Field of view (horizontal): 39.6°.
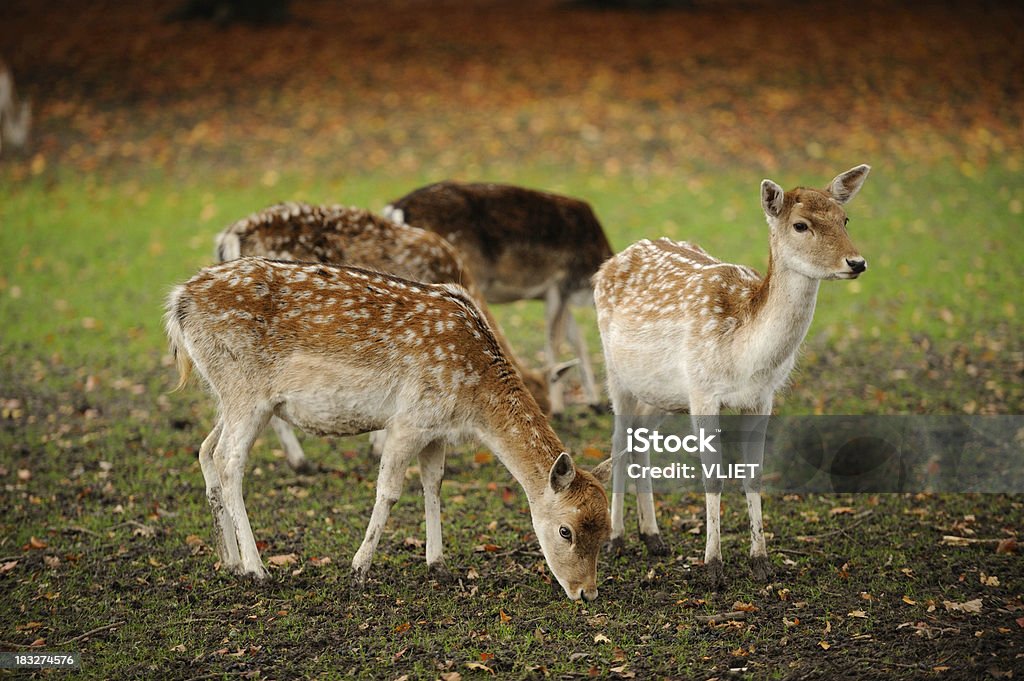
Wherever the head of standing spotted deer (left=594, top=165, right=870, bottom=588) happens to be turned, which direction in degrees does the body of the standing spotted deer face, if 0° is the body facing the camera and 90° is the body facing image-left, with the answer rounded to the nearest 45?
approximately 315°

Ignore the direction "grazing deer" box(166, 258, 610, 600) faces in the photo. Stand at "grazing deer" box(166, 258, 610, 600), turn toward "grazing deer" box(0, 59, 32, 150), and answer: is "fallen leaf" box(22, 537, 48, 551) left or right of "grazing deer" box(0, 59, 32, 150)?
left

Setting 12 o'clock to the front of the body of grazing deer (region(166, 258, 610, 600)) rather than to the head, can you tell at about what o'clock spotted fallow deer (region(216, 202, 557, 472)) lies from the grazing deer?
The spotted fallow deer is roughly at 9 o'clock from the grazing deer.

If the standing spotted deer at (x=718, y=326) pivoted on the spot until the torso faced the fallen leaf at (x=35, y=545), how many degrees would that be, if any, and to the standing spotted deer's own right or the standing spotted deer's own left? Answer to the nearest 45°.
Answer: approximately 135° to the standing spotted deer's own right

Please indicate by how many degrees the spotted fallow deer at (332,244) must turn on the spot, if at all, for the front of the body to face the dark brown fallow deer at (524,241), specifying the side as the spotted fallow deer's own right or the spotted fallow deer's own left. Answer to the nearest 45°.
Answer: approximately 45° to the spotted fallow deer's own left

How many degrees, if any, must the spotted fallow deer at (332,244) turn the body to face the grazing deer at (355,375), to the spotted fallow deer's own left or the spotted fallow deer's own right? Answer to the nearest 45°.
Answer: approximately 90° to the spotted fallow deer's own right

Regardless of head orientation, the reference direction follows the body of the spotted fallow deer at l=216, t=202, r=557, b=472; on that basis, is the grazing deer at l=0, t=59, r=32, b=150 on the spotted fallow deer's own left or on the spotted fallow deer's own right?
on the spotted fallow deer's own left

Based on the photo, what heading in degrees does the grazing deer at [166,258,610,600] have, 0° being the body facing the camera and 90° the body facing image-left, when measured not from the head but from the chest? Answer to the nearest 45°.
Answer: approximately 270°

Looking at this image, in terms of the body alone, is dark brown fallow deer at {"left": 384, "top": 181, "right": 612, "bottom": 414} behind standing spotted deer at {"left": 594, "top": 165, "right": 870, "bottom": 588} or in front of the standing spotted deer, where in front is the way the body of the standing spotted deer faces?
behind

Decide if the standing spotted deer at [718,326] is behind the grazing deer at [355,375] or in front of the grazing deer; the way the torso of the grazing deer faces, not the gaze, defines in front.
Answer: in front

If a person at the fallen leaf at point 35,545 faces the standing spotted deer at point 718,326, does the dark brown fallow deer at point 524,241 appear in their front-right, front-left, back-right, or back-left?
front-left

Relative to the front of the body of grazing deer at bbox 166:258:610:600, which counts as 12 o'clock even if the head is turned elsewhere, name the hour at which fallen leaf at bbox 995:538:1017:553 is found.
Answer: The fallen leaf is roughly at 12 o'clock from the grazing deer.

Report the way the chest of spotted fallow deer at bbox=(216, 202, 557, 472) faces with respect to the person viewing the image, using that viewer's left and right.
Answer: facing to the right of the viewer

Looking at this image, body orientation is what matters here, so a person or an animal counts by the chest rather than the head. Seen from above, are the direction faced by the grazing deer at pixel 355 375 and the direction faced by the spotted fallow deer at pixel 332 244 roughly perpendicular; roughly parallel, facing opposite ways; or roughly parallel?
roughly parallel

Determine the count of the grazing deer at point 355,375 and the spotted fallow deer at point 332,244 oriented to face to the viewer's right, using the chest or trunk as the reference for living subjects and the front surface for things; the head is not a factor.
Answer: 2

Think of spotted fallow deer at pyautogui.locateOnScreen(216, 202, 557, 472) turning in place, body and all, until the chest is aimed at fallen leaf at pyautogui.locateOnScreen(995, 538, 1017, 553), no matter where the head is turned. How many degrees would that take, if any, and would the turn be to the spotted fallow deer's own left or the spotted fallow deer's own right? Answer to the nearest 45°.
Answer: approximately 45° to the spotted fallow deer's own right
